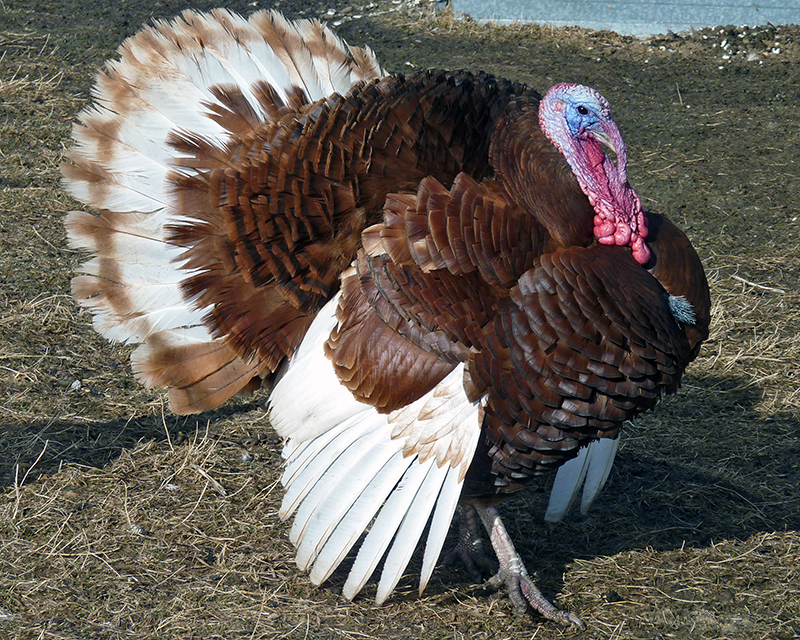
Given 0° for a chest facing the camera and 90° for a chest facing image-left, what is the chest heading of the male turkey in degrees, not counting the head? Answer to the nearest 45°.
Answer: approximately 315°
